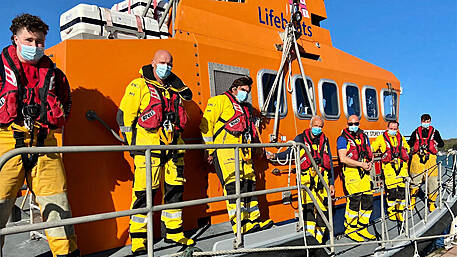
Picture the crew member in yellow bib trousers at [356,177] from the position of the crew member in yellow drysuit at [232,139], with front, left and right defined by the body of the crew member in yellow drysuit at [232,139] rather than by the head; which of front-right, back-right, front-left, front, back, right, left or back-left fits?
left

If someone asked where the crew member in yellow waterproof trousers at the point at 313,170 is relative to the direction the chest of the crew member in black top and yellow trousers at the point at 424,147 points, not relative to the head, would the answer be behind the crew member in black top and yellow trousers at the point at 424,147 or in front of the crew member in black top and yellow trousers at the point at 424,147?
in front

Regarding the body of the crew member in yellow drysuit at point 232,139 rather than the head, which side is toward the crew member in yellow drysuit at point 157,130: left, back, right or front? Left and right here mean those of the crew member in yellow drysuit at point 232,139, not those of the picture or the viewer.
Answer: right

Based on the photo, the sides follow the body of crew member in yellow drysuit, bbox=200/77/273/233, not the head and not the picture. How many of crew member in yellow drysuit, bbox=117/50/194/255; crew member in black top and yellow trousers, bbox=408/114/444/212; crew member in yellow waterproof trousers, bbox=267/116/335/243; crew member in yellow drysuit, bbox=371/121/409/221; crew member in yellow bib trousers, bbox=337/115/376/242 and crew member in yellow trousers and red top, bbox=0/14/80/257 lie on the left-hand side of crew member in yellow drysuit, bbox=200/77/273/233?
4

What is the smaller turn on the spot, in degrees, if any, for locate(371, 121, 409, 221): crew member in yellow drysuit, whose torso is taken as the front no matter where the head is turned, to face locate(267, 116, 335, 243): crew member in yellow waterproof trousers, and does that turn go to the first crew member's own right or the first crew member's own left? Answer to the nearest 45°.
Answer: approximately 45° to the first crew member's own right

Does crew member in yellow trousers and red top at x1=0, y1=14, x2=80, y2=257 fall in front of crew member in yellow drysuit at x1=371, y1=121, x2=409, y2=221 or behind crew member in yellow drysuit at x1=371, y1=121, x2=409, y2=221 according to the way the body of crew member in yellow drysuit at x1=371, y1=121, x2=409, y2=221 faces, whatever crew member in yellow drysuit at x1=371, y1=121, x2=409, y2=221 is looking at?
in front

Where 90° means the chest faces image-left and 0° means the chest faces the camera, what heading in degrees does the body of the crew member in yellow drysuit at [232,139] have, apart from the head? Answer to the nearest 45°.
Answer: approximately 315°

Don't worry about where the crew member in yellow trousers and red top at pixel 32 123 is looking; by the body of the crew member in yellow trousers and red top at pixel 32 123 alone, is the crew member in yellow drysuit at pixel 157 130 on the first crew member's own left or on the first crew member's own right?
on the first crew member's own left

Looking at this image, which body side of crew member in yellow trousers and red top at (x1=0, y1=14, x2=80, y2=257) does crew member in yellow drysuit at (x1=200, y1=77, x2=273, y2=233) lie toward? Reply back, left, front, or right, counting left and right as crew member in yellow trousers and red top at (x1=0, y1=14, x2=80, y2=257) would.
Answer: left

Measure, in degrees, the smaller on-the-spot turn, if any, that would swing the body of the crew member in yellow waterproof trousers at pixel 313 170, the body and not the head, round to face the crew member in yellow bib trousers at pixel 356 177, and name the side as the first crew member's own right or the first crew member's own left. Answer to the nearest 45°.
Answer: approximately 135° to the first crew member's own left

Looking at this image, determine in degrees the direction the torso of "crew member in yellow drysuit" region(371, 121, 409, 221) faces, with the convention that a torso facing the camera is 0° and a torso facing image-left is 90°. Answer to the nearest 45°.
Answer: approximately 0°

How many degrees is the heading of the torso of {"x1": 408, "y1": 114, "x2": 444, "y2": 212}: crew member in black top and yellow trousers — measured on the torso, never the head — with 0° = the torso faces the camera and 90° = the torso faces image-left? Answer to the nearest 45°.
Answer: approximately 0°
